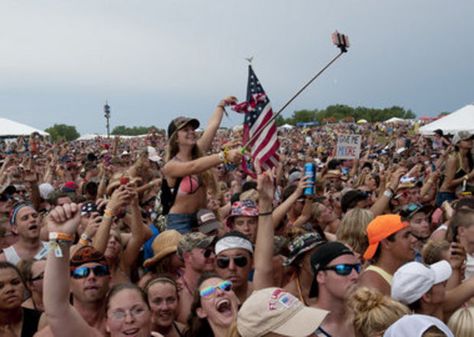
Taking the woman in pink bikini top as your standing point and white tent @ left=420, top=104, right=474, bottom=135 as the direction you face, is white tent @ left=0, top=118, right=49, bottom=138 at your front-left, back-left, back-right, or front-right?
front-left

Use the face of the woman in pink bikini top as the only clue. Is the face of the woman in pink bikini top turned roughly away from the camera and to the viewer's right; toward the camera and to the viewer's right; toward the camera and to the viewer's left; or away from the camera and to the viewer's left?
toward the camera and to the viewer's right

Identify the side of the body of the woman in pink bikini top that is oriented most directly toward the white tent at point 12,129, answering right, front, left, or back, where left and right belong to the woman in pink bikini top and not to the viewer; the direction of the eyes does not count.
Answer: back

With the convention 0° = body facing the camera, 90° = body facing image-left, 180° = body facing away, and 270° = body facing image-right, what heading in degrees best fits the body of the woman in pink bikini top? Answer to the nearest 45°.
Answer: approximately 315°

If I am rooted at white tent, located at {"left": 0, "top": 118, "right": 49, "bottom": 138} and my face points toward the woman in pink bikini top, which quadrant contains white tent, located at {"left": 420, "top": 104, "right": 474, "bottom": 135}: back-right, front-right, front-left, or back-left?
front-left

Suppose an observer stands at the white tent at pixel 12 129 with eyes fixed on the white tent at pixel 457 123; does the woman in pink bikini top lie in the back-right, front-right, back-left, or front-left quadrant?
front-right

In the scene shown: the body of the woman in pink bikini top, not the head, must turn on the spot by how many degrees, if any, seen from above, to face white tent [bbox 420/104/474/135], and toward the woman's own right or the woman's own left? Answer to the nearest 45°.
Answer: approximately 90° to the woman's own left
